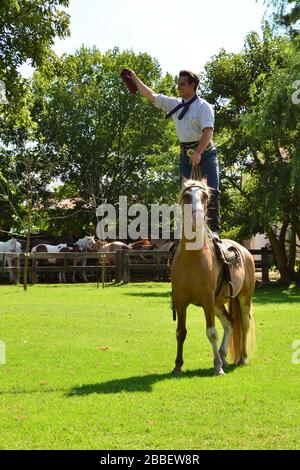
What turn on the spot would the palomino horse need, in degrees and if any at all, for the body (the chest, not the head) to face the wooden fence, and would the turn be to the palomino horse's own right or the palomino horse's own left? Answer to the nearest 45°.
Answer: approximately 180°

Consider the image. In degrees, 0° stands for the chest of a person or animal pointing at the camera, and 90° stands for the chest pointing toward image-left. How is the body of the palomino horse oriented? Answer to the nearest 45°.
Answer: approximately 0°

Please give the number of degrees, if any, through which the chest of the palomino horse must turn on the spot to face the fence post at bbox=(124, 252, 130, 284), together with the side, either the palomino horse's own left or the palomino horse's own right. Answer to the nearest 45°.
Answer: approximately 180°

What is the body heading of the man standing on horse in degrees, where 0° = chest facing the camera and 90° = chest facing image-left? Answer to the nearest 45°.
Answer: approximately 45°

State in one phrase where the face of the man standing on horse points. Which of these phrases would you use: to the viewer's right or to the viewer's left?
to the viewer's left

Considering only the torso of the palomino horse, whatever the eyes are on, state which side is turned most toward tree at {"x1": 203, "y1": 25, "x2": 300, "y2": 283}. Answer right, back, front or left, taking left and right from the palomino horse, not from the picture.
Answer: back
